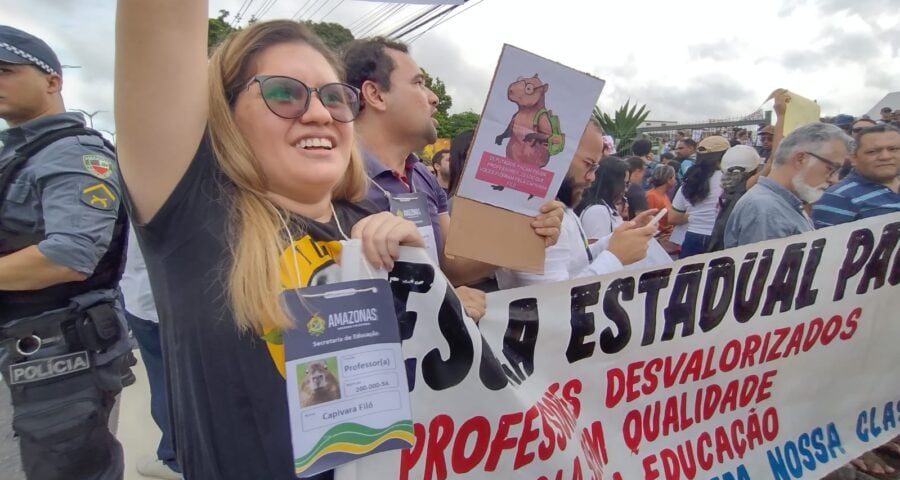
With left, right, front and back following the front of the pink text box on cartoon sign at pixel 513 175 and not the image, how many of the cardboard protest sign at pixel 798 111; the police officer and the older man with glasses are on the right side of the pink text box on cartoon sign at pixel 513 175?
1

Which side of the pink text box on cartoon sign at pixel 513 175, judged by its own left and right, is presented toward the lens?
front

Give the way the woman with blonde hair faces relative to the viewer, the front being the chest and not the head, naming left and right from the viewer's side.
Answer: facing the viewer and to the right of the viewer

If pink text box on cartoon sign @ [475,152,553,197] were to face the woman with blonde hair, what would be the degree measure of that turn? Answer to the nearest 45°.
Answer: approximately 45° to its right

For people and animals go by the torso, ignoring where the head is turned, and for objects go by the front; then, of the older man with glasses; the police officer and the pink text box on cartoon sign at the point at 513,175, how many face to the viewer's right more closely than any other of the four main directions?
1

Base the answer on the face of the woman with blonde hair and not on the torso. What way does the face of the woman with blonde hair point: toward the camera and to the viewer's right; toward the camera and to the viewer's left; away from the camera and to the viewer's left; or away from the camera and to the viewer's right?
toward the camera and to the viewer's right

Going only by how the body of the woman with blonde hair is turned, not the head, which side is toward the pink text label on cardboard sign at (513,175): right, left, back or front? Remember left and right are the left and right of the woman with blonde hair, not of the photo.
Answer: left
